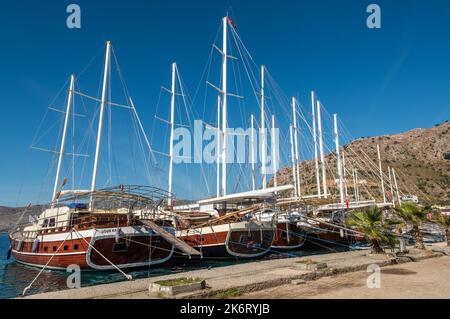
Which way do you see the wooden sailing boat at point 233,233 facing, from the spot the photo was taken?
facing away from the viewer and to the left of the viewer

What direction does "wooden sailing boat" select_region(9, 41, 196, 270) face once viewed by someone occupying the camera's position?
facing away from the viewer and to the left of the viewer

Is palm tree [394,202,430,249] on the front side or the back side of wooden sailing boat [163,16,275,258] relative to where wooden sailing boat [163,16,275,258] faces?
on the back side

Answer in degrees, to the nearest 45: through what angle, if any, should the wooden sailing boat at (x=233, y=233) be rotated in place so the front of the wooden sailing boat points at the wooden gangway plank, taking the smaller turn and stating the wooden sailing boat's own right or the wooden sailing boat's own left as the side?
approximately 90° to the wooden sailing boat's own left

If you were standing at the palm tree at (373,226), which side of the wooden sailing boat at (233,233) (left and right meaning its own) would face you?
back

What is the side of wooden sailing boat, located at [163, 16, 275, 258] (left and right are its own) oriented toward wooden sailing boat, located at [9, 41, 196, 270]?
left

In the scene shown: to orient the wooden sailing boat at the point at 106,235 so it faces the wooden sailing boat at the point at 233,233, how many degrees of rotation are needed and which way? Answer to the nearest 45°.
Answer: approximately 135° to its right
